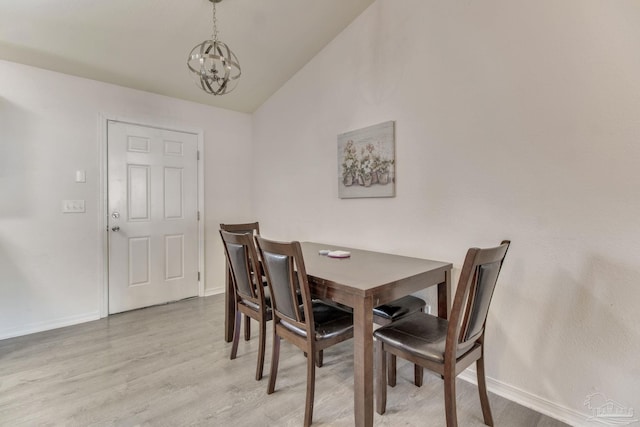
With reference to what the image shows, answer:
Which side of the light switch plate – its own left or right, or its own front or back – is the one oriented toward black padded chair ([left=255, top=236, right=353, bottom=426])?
front

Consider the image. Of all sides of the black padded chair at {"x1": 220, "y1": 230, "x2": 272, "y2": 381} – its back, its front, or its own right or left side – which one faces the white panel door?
left

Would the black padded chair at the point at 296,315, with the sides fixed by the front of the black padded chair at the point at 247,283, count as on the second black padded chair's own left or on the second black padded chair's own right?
on the second black padded chair's own right

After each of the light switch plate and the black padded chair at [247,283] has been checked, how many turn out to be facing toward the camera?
1

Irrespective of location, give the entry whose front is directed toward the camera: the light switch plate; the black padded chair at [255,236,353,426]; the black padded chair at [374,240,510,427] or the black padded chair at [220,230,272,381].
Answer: the light switch plate

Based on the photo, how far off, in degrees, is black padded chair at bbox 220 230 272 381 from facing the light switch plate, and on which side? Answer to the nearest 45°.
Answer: approximately 90° to its left

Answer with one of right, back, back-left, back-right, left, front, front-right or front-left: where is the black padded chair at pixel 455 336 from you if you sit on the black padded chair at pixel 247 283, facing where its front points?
right

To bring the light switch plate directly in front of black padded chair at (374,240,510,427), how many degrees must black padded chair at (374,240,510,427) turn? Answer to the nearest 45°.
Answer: approximately 45° to its left
